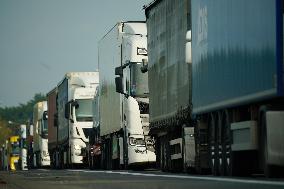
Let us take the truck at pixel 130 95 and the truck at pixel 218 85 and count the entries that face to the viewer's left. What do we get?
0

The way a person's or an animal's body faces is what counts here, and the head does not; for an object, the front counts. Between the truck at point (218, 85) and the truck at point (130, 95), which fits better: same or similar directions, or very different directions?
same or similar directions

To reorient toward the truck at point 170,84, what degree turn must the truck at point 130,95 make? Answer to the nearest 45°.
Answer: approximately 45° to its right

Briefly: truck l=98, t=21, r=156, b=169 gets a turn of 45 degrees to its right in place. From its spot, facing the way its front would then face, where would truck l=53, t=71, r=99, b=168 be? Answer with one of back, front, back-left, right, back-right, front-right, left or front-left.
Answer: back

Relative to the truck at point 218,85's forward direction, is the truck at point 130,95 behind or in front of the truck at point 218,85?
behind

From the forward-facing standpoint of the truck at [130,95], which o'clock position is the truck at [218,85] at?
the truck at [218,85] is roughly at 1 o'clock from the truck at [130,95].

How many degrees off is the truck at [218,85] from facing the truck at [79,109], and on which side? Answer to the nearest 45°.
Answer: approximately 135° to its left

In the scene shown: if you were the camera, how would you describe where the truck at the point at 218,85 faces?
facing the viewer and to the right of the viewer
